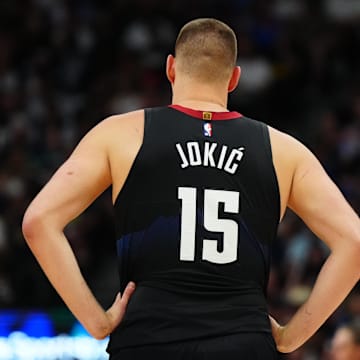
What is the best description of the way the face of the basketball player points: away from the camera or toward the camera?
away from the camera

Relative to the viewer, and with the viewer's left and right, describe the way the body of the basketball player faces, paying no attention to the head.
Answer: facing away from the viewer
